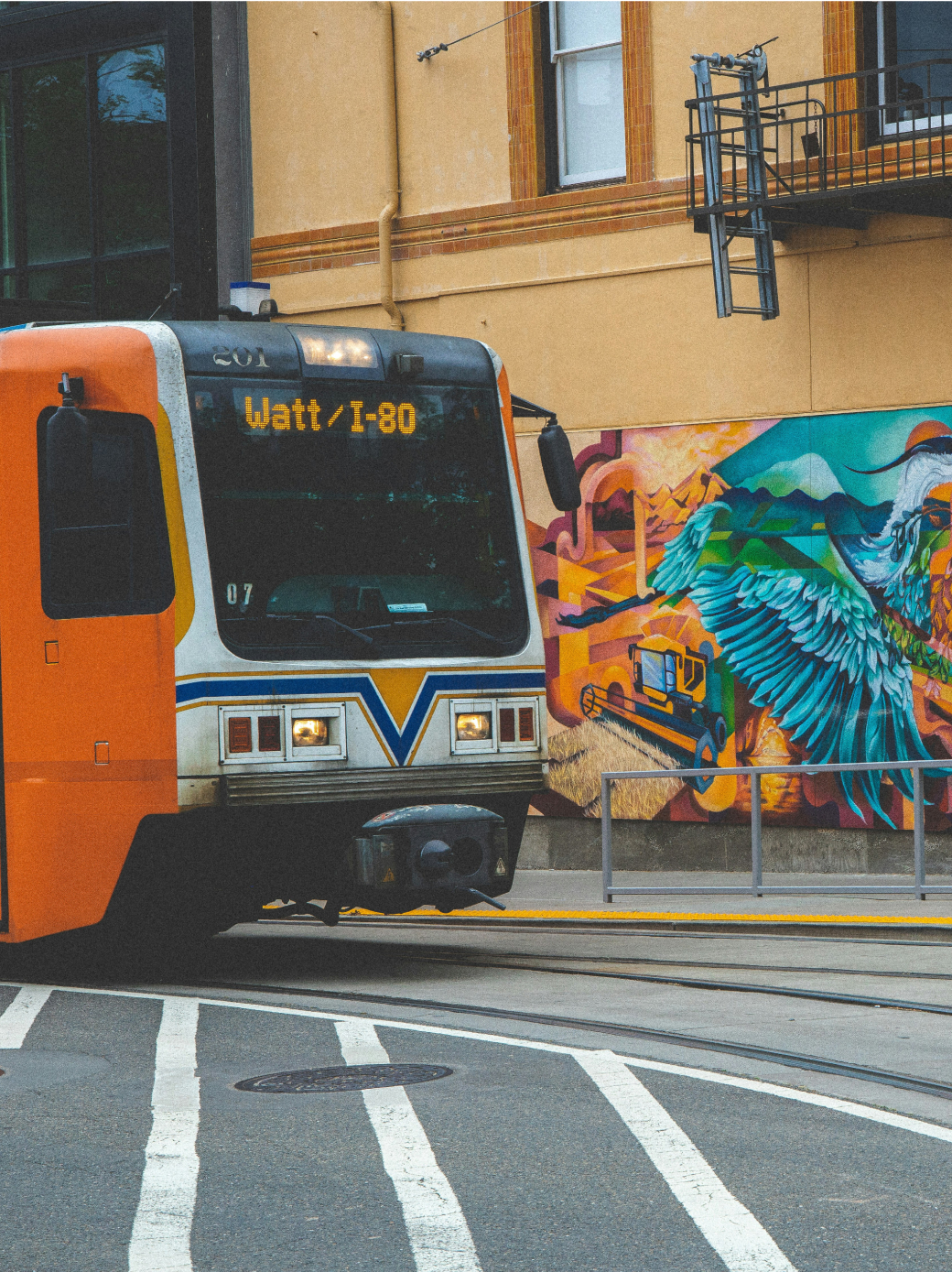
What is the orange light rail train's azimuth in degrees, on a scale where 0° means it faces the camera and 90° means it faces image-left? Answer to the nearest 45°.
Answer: approximately 315°

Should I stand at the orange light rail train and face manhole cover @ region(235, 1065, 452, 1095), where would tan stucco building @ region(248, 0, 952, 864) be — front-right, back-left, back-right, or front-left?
back-left

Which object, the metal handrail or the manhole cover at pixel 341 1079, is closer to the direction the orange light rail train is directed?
the manhole cover

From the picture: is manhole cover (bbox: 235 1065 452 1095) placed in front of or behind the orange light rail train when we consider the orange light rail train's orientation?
in front

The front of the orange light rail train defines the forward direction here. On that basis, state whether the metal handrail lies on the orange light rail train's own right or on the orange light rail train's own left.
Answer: on the orange light rail train's own left

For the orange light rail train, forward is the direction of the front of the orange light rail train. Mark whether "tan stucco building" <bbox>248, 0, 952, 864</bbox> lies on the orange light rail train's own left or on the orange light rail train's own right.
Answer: on the orange light rail train's own left
